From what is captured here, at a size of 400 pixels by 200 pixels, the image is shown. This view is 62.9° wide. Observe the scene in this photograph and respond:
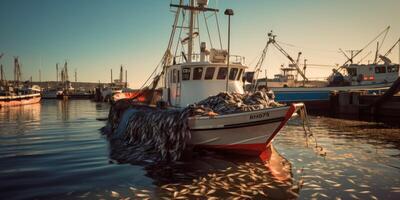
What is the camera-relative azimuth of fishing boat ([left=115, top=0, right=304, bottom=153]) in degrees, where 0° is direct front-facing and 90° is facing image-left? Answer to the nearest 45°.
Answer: approximately 315°
